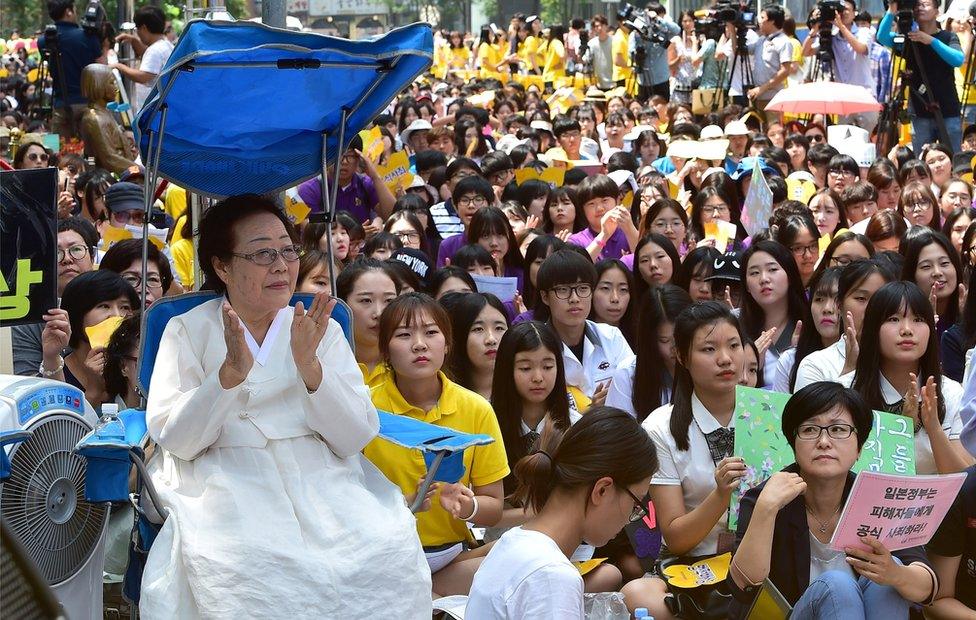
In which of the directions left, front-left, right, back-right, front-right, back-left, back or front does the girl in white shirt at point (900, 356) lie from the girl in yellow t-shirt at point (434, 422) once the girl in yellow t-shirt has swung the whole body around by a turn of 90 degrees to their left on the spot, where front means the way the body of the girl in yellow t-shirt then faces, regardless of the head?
front

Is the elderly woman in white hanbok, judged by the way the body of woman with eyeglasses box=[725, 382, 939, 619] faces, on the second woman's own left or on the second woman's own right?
on the second woman's own right

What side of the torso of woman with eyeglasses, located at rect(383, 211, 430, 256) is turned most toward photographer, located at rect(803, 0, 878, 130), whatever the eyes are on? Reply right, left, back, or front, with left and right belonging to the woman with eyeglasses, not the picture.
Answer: back

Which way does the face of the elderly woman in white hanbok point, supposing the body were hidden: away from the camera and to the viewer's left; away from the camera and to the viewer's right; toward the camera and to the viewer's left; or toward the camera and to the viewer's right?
toward the camera and to the viewer's right

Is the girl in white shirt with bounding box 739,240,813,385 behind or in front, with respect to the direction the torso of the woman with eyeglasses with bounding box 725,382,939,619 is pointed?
behind
